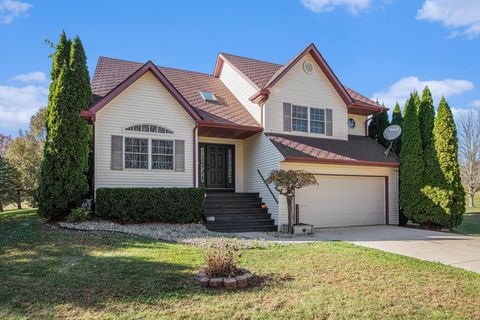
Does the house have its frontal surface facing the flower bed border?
yes

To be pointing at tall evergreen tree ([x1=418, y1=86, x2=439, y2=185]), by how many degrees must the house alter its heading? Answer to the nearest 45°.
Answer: approximately 90° to its left

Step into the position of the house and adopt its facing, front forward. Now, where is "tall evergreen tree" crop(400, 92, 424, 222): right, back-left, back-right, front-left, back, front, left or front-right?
left

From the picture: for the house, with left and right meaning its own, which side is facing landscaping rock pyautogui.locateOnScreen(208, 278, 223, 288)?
front

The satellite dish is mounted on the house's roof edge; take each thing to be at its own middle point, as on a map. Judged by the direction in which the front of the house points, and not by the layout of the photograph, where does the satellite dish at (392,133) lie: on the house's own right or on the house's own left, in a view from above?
on the house's own left

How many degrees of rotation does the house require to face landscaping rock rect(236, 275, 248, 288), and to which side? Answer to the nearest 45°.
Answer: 0° — it already faces it

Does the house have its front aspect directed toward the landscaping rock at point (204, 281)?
yes

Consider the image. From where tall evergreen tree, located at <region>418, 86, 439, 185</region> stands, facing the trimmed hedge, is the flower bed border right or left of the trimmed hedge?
left

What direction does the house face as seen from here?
toward the camera

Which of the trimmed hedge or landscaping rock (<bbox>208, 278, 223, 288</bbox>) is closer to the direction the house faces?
the landscaping rock

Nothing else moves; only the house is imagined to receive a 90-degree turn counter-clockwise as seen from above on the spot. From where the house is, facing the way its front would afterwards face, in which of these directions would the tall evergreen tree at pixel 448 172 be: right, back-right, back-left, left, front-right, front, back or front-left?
front

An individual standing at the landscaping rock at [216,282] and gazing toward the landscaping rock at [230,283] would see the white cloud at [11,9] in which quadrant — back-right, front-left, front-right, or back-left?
back-left
